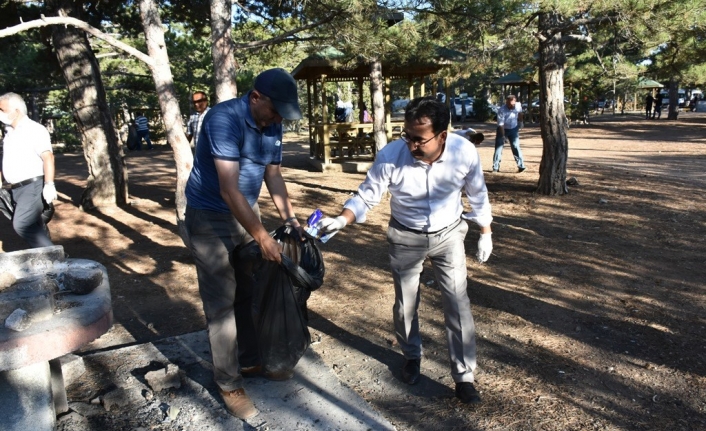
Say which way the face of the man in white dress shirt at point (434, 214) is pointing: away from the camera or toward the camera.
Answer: toward the camera

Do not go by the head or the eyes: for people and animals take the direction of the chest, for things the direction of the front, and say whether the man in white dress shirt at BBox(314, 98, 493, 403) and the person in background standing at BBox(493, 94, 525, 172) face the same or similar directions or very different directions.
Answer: same or similar directions

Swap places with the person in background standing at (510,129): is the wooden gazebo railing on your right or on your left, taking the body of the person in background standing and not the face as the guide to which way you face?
on your right

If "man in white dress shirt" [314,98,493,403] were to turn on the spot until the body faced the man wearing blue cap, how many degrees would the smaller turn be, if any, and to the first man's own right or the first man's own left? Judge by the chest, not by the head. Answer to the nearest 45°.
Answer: approximately 90° to the first man's own right

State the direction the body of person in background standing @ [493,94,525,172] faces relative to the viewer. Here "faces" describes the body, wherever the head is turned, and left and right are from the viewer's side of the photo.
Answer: facing the viewer

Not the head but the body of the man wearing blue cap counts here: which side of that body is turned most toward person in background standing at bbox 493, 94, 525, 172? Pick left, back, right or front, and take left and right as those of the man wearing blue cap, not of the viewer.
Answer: left

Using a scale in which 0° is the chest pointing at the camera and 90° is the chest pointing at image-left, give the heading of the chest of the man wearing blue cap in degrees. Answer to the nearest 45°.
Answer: approximately 315°

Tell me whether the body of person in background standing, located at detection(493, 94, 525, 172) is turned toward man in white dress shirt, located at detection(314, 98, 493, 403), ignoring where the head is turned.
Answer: yes

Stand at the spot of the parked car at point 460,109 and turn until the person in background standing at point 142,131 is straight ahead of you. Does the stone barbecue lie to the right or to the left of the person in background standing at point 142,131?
left

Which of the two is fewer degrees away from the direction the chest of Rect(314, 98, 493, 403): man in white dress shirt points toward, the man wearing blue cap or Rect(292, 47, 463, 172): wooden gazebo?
the man wearing blue cap

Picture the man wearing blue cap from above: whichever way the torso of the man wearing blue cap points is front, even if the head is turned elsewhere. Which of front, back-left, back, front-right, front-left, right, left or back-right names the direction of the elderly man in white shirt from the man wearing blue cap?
back

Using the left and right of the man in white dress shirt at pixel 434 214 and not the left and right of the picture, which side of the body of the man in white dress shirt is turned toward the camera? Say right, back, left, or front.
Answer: front

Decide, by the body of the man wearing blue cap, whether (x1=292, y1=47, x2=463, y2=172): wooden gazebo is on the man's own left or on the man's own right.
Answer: on the man's own left

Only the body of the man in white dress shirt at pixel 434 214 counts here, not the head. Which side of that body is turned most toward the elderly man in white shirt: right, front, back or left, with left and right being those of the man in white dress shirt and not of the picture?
right

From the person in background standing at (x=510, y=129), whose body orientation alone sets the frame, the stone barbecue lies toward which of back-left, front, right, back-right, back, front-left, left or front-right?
front
